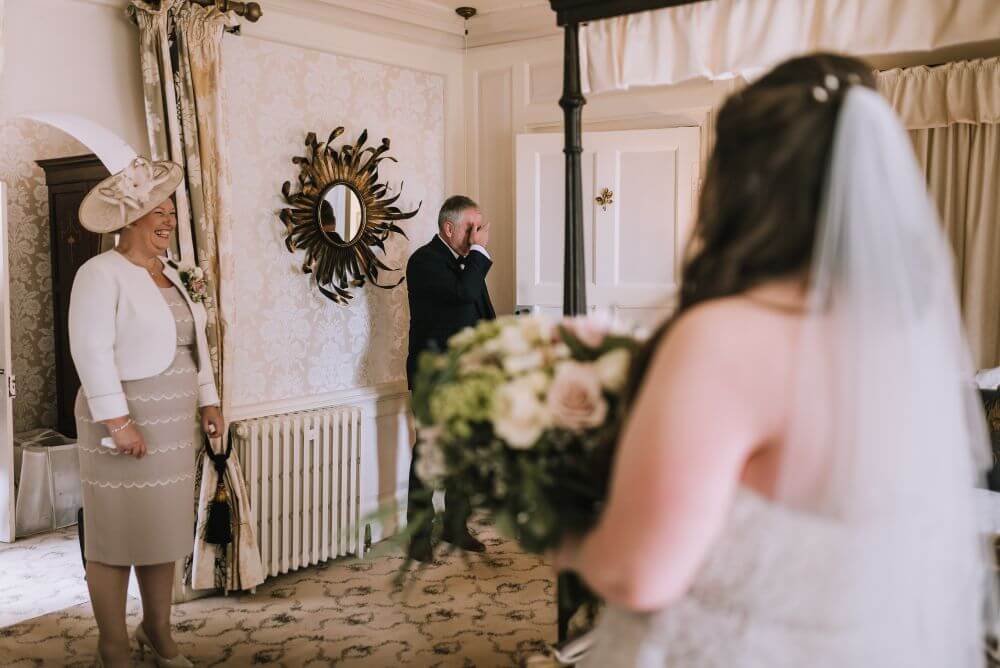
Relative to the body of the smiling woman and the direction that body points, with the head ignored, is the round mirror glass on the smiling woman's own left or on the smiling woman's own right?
on the smiling woman's own left

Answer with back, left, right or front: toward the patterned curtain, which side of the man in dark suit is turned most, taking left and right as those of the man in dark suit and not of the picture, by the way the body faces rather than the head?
right

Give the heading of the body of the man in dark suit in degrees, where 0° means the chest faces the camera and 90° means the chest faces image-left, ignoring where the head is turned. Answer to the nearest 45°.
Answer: approximately 315°
